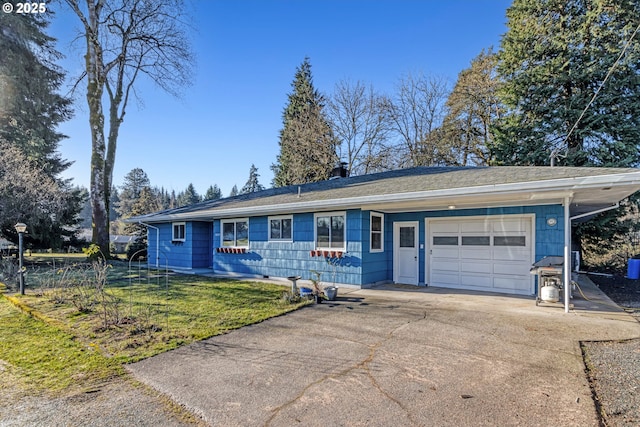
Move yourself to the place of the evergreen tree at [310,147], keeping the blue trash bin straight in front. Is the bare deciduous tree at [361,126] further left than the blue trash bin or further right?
left

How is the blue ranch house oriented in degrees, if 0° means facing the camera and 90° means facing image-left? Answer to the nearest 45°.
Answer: approximately 45°

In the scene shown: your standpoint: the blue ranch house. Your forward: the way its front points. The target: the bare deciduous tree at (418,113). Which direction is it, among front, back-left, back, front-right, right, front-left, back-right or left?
back-right

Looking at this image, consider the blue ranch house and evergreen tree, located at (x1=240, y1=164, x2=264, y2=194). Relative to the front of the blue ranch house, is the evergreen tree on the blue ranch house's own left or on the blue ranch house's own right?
on the blue ranch house's own right

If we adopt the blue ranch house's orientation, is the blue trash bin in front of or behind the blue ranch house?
behind

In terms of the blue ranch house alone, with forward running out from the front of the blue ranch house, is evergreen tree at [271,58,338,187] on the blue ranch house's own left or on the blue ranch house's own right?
on the blue ranch house's own right

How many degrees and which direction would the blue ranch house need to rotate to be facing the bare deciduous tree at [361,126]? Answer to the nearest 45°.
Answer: approximately 135° to its right
